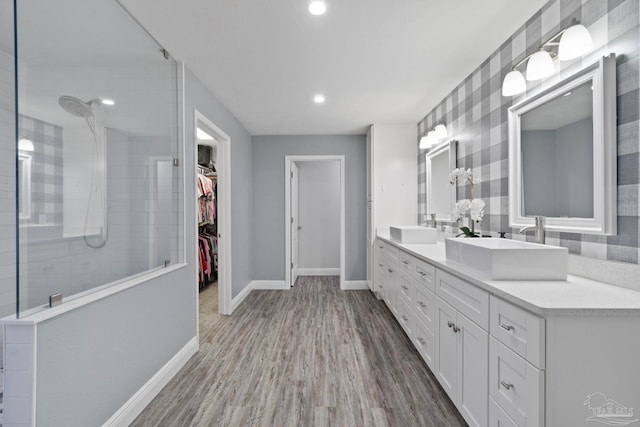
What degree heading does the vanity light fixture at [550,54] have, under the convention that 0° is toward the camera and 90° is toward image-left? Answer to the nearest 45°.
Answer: approximately 45°

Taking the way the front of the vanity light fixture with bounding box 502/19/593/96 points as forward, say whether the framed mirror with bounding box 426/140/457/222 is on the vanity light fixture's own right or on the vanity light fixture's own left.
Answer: on the vanity light fixture's own right

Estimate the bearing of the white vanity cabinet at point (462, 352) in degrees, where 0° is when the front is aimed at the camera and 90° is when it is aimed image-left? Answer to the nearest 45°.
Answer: approximately 45°

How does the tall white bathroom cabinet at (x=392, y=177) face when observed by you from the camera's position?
facing to the left of the viewer

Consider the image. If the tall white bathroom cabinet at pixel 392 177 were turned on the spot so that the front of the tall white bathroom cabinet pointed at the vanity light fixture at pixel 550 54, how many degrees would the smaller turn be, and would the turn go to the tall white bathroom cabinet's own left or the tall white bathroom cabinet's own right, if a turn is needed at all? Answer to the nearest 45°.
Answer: approximately 90° to the tall white bathroom cabinet's own left

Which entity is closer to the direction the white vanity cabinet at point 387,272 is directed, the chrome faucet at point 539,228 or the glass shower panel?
the glass shower panel

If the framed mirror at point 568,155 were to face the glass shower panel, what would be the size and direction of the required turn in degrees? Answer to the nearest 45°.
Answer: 0° — it already faces it

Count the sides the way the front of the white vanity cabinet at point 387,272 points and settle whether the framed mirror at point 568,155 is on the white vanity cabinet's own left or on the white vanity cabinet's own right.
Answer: on the white vanity cabinet's own left

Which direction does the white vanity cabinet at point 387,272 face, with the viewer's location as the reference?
facing to the left of the viewer
